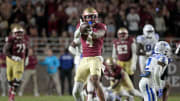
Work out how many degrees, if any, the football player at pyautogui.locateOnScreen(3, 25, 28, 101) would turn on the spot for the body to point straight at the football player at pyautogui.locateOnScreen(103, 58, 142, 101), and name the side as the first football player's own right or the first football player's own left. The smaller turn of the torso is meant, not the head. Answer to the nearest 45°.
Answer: approximately 45° to the first football player's own left

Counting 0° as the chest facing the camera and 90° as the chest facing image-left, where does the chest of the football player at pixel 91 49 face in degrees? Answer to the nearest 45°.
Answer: approximately 0°

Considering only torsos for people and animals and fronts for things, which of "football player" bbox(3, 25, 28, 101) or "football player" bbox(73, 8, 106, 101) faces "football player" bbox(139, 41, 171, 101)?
"football player" bbox(3, 25, 28, 101)

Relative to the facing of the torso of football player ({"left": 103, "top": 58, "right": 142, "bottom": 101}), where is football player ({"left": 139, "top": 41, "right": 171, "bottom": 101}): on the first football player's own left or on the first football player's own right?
on the first football player's own left

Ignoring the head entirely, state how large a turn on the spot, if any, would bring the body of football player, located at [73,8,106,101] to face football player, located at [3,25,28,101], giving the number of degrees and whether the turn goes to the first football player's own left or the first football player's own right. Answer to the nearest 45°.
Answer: approximately 135° to the first football player's own right

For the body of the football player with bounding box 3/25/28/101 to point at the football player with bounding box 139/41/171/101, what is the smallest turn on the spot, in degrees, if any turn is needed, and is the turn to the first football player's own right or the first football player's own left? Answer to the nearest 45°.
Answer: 0° — they already face them
